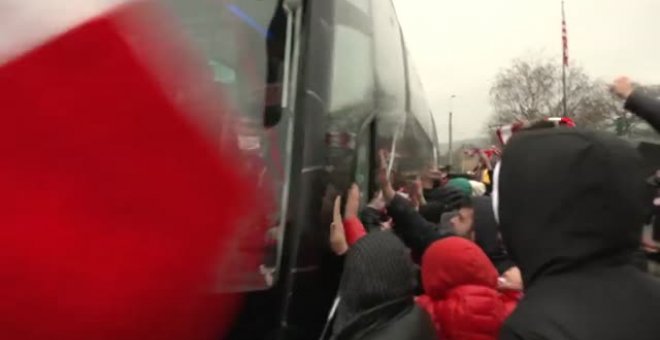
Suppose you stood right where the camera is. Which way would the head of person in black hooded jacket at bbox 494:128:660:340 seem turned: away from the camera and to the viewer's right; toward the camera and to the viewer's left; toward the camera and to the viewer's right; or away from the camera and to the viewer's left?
away from the camera and to the viewer's left

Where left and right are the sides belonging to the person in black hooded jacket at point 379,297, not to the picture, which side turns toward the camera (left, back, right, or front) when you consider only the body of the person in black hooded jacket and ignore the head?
back

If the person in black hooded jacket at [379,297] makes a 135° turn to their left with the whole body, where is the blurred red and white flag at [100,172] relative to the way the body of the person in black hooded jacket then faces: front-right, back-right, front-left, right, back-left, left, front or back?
front

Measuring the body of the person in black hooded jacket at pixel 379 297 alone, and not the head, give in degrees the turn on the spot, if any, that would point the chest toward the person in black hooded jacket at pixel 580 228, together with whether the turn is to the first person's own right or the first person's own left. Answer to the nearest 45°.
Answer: approximately 135° to the first person's own right
